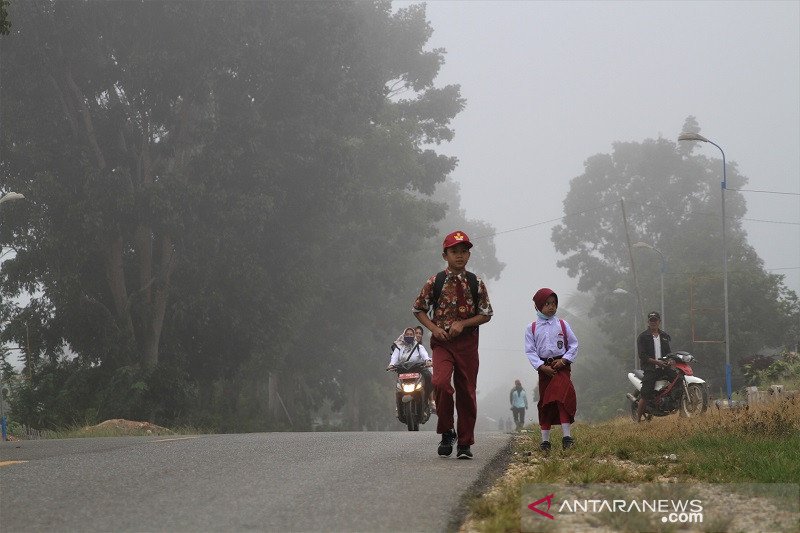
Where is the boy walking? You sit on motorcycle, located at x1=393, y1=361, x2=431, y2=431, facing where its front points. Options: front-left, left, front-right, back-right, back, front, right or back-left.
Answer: front

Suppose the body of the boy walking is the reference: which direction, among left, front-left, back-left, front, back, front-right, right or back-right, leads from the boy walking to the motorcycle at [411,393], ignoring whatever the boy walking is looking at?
back

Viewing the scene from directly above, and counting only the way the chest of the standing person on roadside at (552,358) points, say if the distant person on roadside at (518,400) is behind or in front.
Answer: behind

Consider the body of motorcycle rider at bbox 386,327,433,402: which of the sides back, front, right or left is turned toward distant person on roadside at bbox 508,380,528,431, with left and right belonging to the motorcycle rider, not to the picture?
back

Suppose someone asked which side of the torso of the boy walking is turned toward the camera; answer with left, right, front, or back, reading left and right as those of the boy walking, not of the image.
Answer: front

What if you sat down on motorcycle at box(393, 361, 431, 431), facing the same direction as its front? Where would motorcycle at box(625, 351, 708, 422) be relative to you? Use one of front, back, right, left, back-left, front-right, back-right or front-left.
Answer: left

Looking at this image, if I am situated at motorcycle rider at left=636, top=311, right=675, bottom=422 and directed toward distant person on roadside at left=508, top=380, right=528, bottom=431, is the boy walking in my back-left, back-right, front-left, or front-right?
back-left

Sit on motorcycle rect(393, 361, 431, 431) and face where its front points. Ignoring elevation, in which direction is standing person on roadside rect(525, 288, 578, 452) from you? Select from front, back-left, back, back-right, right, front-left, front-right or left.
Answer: front

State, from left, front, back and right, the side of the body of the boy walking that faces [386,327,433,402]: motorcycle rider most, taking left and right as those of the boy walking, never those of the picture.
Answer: back

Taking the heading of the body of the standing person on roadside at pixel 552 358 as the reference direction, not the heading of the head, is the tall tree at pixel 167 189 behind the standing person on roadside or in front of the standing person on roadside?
behind

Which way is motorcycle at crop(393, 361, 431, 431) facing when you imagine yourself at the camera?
facing the viewer

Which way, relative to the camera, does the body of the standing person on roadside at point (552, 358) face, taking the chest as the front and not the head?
toward the camera
